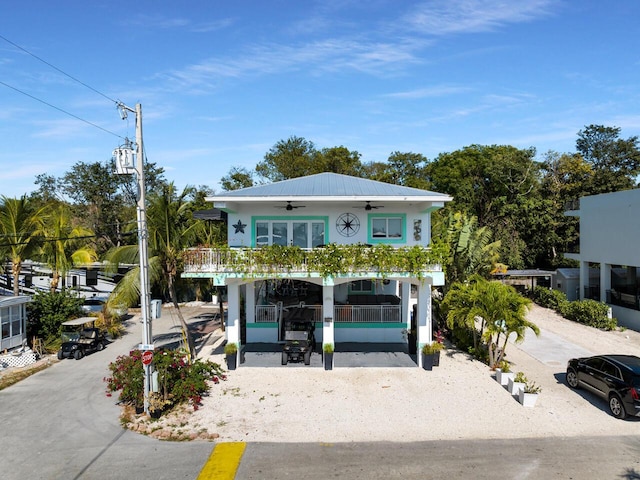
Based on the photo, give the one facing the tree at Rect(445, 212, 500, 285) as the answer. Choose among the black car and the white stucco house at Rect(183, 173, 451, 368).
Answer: the black car

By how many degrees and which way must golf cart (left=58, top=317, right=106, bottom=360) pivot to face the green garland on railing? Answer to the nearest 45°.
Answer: approximately 90° to its left

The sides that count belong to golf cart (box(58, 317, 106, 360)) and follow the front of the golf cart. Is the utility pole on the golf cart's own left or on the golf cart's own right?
on the golf cart's own left

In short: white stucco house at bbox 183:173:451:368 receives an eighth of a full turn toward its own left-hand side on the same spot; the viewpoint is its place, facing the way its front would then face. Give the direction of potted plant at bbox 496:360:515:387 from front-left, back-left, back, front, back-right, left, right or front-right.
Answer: front

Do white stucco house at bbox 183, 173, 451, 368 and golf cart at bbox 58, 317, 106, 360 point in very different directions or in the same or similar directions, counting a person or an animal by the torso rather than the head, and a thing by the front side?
same or similar directions

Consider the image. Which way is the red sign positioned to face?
toward the camera

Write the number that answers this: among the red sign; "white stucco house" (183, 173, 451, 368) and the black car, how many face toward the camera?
2

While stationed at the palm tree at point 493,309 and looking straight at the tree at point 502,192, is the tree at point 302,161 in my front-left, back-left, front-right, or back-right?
front-left

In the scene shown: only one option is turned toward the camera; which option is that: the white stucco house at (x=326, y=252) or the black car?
the white stucco house

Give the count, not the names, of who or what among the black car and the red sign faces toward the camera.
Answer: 1

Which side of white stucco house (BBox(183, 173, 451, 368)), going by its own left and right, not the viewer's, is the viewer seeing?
front

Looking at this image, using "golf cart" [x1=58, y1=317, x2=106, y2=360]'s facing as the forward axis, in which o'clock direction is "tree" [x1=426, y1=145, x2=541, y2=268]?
The tree is roughly at 7 o'clock from the golf cart.

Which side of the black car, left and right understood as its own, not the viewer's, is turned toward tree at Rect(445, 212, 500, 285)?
front
